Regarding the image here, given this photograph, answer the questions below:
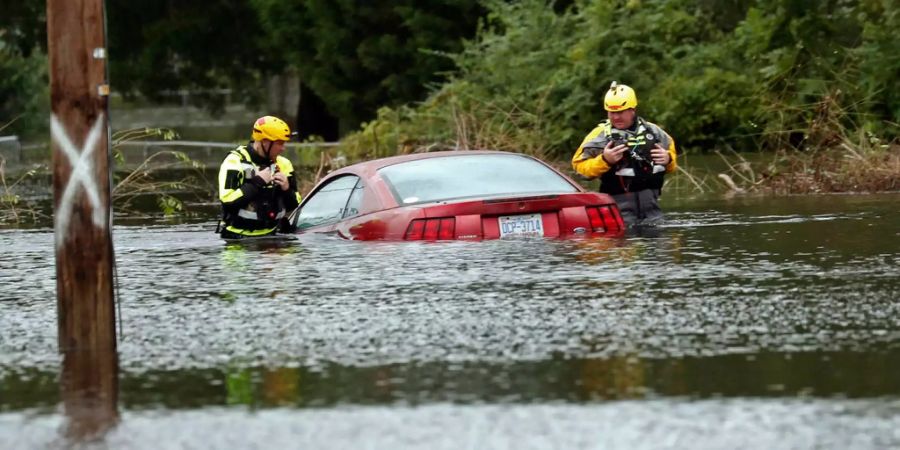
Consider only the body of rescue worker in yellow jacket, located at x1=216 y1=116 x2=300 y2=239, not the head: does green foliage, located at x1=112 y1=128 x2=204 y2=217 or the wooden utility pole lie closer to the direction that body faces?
the wooden utility pole

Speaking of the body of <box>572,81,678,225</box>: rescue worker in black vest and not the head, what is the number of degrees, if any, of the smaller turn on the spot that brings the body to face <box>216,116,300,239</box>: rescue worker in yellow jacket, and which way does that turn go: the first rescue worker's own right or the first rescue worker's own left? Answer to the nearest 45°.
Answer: approximately 90° to the first rescue worker's own right

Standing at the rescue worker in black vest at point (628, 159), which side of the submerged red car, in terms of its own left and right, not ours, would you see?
right

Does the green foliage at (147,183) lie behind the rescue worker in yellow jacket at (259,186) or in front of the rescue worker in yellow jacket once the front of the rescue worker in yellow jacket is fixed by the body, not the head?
behind

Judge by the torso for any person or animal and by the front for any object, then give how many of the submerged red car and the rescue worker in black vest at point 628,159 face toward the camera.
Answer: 1

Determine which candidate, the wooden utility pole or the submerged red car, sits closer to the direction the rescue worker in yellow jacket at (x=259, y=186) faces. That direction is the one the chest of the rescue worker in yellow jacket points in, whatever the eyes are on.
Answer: the submerged red car

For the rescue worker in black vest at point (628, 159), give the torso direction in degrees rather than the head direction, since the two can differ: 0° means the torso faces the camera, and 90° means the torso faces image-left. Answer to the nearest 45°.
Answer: approximately 0°

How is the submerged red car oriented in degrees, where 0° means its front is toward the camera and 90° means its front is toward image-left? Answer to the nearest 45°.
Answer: approximately 135°

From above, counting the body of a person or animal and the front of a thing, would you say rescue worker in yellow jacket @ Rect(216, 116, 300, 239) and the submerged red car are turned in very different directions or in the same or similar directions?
very different directions

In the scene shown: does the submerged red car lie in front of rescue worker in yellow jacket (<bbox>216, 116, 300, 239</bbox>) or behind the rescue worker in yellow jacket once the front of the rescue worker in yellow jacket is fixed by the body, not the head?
in front

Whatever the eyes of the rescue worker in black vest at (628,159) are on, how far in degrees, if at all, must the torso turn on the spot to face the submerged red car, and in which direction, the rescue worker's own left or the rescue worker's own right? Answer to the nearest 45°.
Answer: approximately 45° to the rescue worker's own right
